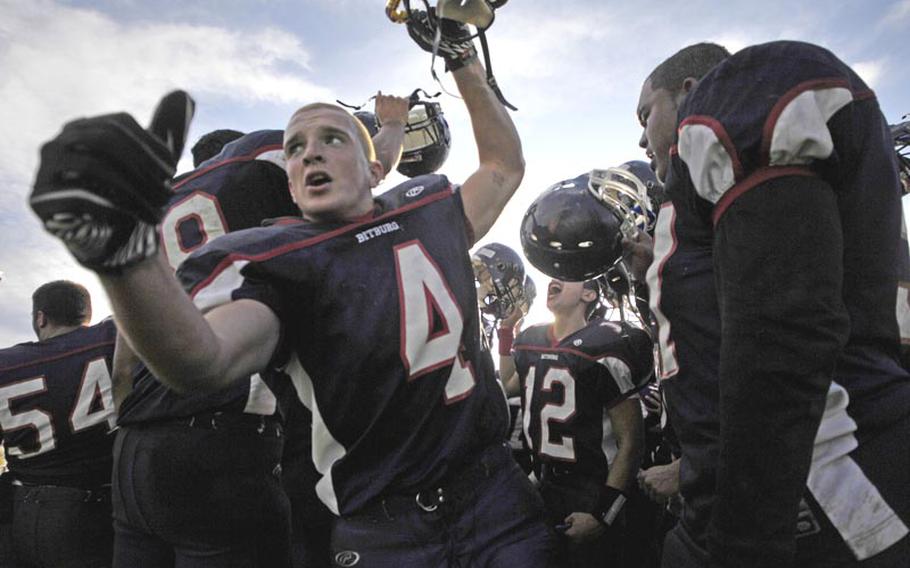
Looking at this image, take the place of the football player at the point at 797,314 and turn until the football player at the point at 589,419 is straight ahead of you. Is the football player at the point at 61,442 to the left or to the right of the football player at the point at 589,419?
left

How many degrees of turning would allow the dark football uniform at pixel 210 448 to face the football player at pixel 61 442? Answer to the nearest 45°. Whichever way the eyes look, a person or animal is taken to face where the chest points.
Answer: approximately 90° to its left

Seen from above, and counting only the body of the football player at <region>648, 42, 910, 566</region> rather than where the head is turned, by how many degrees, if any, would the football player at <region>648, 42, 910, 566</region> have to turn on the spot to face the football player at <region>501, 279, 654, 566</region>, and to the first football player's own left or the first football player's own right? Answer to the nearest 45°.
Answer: approximately 45° to the first football player's own right

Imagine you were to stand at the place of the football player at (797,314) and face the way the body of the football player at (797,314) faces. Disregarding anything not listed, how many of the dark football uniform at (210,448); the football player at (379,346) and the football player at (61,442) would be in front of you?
3

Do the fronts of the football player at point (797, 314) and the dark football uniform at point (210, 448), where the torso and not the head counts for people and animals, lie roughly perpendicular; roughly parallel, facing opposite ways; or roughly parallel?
roughly perpendicular

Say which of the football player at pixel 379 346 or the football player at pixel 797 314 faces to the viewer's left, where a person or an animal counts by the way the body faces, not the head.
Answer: the football player at pixel 797 314

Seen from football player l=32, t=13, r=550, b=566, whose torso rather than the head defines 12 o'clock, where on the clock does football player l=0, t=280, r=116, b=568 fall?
football player l=0, t=280, r=116, b=568 is roughly at 5 o'clock from football player l=32, t=13, r=550, b=566.

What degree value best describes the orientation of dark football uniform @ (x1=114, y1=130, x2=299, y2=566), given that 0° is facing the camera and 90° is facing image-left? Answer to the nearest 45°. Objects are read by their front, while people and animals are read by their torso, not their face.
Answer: approximately 225°

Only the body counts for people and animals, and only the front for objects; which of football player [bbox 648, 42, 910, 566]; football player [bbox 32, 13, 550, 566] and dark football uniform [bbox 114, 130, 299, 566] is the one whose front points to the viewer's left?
football player [bbox 648, 42, 910, 566]

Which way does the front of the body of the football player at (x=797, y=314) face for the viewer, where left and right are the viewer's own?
facing to the left of the viewer
